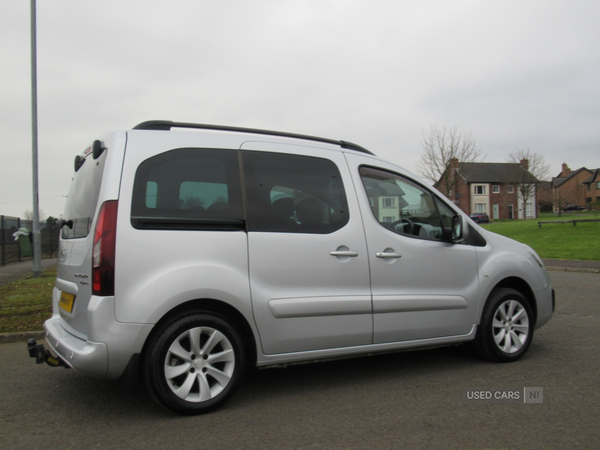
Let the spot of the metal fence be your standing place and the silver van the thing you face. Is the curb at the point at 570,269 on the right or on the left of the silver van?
left

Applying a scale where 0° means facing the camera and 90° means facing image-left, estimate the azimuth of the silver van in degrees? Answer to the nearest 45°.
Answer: approximately 225°

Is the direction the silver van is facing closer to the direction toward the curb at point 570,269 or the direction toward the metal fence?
the curb

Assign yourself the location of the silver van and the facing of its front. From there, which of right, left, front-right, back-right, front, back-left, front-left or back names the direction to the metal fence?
left

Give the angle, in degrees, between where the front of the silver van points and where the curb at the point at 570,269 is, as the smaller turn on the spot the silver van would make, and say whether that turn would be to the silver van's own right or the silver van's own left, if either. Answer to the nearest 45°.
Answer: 0° — it already faces it

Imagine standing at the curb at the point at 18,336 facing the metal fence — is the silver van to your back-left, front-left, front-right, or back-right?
back-right
